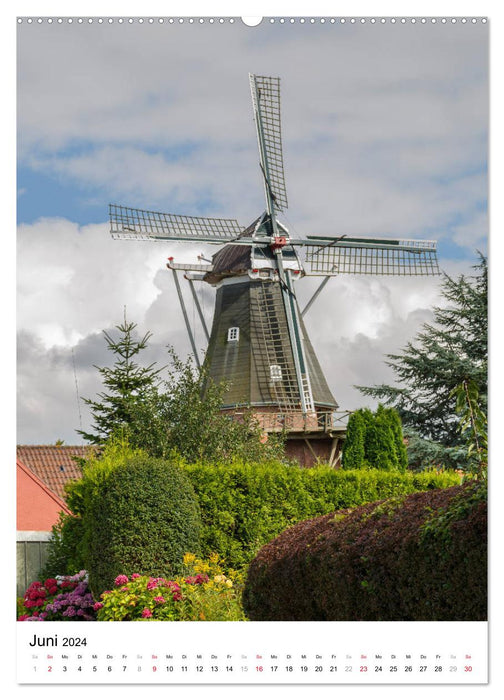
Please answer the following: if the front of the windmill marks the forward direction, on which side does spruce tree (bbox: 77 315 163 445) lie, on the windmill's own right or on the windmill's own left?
on the windmill's own right

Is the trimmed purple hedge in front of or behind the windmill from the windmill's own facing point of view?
in front

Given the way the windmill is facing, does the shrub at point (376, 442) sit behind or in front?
in front

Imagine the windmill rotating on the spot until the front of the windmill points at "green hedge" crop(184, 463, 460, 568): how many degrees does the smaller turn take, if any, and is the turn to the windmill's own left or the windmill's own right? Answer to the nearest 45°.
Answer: approximately 45° to the windmill's own right

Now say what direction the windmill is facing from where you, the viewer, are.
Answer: facing the viewer and to the right of the viewer

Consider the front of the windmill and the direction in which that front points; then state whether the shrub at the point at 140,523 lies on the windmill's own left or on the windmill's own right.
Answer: on the windmill's own right
